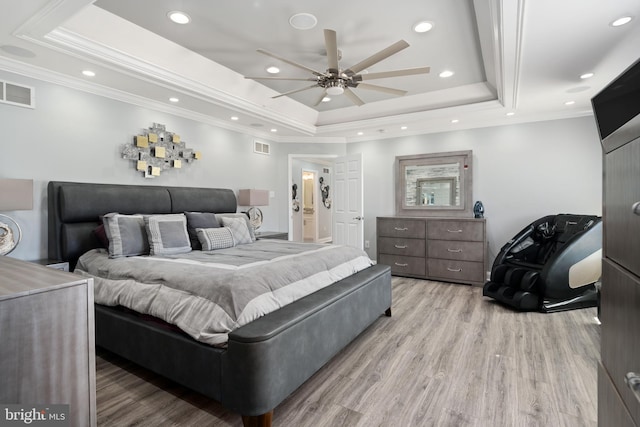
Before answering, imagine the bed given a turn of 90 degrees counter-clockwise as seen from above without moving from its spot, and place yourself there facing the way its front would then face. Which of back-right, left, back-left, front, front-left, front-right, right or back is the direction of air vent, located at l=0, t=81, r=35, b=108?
left

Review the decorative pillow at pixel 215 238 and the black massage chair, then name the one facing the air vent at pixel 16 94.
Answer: the black massage chair

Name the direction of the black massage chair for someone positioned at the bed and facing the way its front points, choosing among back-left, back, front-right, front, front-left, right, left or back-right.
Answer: front-left

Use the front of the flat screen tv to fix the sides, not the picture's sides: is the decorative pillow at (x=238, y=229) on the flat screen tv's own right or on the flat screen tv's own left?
on the flat screen tv's own right

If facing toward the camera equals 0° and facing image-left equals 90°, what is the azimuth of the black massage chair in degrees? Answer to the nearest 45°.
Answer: approximately 45°

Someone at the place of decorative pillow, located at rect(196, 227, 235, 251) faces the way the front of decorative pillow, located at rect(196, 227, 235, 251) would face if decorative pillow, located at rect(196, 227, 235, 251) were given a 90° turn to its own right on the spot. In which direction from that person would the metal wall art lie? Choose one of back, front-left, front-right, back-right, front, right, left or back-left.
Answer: right
